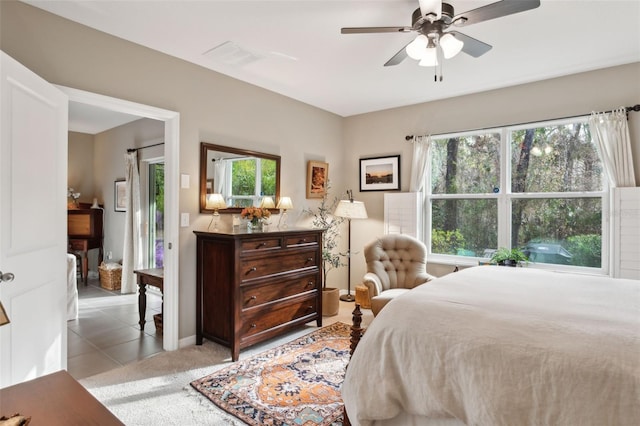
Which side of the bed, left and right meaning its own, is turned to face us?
left

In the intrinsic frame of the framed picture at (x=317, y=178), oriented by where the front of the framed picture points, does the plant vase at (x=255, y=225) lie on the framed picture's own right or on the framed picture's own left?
on the framed picture's own right

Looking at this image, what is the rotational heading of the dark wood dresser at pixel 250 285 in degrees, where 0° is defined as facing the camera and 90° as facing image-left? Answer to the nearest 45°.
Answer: approximately 315°

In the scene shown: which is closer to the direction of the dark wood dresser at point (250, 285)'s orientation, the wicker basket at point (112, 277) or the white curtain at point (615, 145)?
the white curtain

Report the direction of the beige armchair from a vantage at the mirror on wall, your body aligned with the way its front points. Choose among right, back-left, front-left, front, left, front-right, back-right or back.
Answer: front-left

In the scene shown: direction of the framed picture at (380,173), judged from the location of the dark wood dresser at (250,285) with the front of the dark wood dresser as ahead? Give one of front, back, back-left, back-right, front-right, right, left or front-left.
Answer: left

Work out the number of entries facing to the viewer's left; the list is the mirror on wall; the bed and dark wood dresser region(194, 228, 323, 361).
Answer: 1
